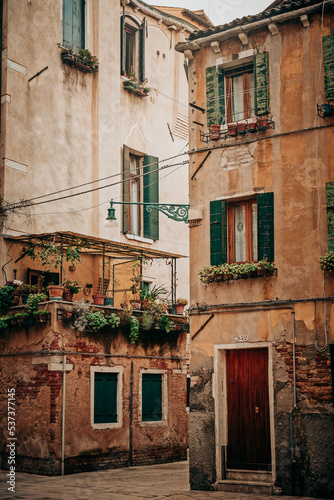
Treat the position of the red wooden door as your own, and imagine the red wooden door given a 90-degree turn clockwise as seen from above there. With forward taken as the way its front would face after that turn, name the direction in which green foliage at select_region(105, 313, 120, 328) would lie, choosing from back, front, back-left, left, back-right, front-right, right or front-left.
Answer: front-right

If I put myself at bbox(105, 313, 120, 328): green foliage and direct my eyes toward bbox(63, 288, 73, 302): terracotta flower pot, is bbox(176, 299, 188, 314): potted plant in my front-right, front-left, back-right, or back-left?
back-right

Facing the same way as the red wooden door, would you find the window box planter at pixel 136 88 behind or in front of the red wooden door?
behind

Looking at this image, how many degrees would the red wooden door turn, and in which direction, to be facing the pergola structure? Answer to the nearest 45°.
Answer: approximately 135° to its right

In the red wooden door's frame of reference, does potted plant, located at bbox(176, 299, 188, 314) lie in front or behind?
behind

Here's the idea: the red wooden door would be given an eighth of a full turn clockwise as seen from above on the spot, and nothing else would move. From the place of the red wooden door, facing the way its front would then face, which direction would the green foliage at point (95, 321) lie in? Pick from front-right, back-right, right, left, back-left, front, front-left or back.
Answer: right

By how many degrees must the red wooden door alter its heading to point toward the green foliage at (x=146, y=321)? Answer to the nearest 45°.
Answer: approximately 135° to its right

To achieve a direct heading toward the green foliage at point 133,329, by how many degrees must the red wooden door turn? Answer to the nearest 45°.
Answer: approximately 135° to its right

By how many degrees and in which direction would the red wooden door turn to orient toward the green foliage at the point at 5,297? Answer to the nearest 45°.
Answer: approximately 135° to its right

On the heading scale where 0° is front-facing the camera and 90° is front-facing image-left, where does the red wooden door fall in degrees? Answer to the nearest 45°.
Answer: approximately 0°
